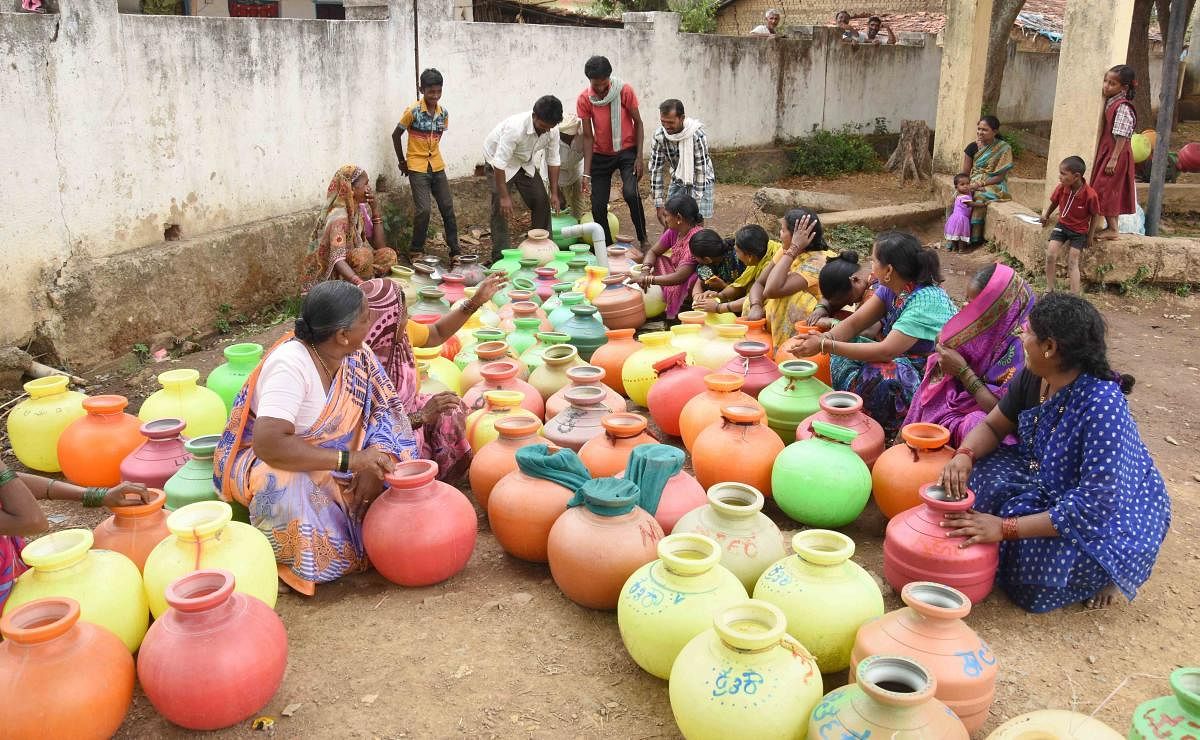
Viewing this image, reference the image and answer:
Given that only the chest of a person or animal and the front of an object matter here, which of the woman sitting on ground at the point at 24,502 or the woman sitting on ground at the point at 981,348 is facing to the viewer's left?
the woman sitting on ground at the point at 981,348

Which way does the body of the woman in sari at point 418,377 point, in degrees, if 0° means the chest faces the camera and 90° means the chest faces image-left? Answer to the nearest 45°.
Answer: approximately 270°

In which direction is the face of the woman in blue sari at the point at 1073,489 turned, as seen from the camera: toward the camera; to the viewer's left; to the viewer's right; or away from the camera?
to the viewer's left

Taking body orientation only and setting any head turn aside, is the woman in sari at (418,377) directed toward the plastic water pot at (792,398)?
yes

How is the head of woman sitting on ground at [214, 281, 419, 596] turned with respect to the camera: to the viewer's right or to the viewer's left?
to the viewer's right

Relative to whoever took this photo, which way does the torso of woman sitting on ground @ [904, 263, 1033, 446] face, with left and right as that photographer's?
facing to the left of the viewer

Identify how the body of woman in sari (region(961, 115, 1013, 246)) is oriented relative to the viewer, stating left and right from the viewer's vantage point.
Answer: facing the viewer and to the left of the viewer

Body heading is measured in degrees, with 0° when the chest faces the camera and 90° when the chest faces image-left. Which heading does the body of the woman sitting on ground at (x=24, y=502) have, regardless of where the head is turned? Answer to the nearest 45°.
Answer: approximately 270°

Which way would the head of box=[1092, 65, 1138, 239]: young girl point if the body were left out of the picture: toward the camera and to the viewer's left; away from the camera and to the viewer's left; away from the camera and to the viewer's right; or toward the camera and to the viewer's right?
toward the camera and to the viewer's left
